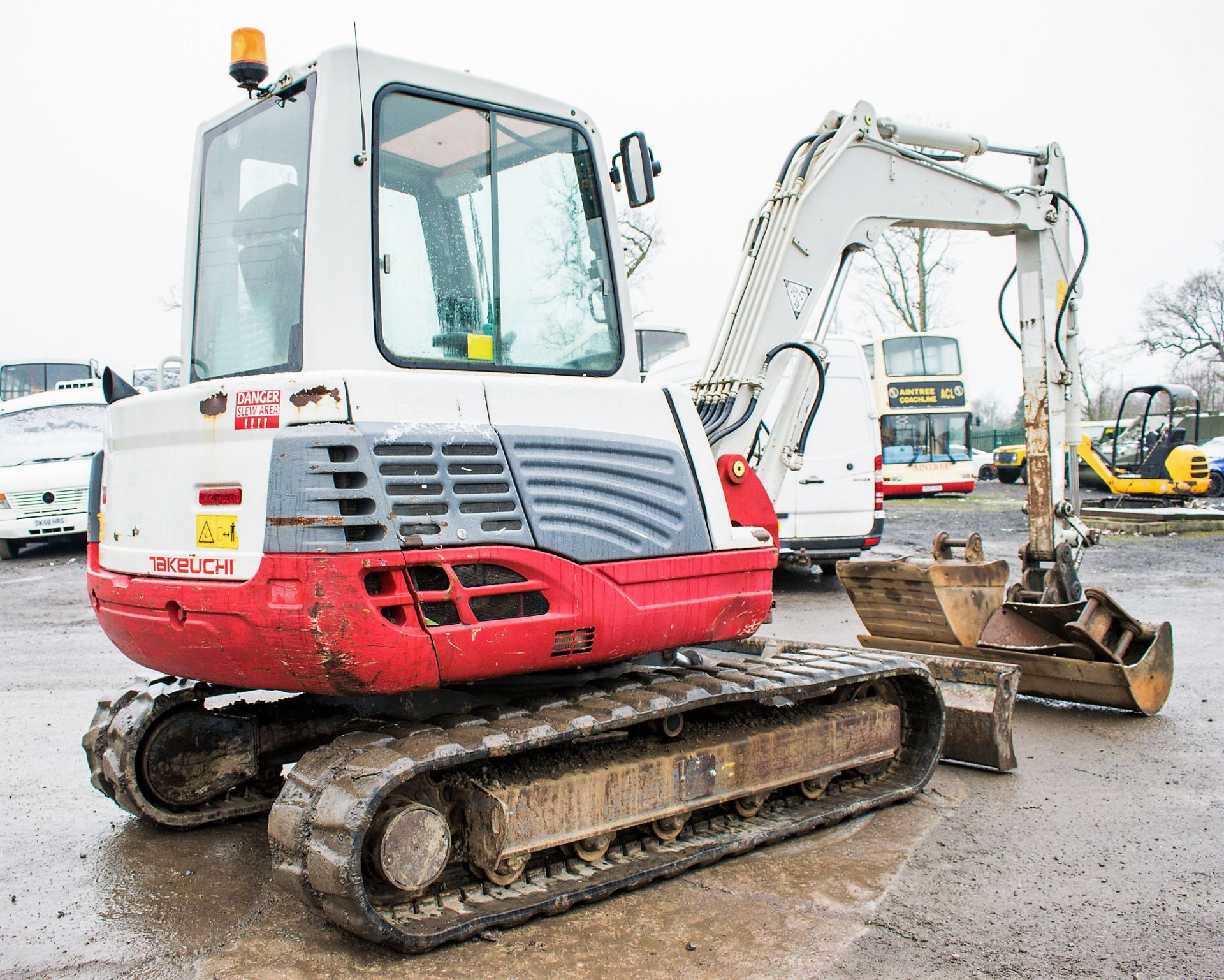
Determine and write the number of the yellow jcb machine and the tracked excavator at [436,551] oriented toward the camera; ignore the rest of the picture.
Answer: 0

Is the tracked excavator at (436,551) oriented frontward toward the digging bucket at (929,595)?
yes

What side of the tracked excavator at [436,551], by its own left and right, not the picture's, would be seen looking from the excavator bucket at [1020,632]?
front

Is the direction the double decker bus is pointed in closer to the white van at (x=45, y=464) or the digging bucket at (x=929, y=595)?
the digging bucket

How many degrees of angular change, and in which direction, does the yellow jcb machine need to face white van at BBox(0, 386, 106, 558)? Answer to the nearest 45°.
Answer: approximately 45° to its left

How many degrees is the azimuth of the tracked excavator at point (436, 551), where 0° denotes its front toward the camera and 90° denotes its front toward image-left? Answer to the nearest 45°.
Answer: approximately 225°

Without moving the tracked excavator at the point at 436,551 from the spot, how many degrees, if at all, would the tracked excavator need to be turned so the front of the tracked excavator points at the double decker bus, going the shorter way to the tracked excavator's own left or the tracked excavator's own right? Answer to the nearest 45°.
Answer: approximately 45° to the tracked excavator's own left

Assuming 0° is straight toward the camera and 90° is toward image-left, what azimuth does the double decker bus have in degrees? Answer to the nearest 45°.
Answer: approximately 0°

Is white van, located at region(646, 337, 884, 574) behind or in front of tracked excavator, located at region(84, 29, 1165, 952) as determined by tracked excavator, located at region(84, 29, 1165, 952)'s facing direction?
in front

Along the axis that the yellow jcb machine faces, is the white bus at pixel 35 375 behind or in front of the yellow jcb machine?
in front

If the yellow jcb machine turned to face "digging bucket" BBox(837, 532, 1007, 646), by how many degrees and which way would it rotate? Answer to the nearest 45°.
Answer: approximately 90° to its left

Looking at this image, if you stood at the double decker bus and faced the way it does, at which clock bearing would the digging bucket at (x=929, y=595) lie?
The digging bucket is roughly at 12 o'clock from the double decker bus.

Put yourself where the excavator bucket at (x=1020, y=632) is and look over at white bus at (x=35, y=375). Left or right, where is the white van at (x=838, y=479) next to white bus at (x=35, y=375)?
right

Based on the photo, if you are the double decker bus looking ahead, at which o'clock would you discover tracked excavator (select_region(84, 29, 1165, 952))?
The tracked excavator is roughly at 12 o'clock from the double decker bus.

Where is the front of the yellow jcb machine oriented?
to the viewer's left

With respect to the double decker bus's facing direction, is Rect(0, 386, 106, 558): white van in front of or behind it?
in front
